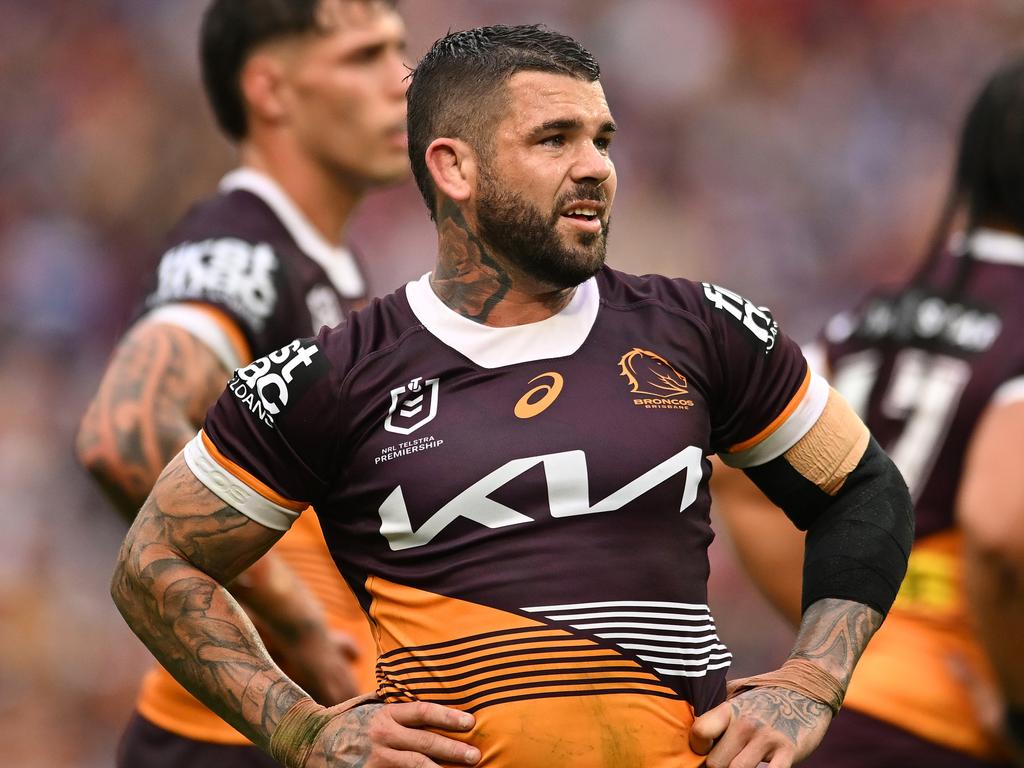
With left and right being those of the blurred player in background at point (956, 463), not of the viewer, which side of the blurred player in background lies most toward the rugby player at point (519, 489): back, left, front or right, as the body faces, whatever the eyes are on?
back

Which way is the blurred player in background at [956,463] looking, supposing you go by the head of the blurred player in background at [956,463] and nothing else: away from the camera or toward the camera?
away from the camera

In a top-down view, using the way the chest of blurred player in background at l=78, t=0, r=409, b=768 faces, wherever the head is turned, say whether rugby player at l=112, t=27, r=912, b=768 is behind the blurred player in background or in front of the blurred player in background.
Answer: in front

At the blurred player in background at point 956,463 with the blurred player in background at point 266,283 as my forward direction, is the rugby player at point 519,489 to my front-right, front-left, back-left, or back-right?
front-left

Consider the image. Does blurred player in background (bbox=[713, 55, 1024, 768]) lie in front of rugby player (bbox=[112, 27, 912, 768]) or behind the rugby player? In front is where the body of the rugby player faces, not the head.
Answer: behind

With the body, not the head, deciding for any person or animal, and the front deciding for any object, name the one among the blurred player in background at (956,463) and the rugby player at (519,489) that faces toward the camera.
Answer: the rugby player

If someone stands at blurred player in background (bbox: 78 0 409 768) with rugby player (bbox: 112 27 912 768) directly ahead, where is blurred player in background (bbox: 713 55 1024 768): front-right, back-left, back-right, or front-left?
front-left

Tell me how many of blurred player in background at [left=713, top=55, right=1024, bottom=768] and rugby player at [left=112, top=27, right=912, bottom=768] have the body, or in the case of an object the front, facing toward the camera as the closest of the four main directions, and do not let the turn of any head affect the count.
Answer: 1

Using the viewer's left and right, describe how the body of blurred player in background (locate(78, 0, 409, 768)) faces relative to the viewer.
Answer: facing the viewer and to the right of the viewer

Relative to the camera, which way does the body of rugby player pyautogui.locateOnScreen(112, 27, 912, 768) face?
toward the camera

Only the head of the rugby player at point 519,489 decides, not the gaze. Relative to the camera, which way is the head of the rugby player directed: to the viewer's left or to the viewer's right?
to the viewer's right

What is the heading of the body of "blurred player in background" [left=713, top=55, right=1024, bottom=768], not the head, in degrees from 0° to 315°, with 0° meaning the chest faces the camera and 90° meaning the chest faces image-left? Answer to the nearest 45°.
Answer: approximately 225°
